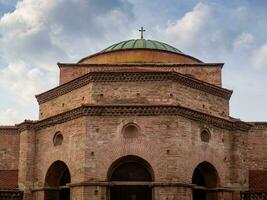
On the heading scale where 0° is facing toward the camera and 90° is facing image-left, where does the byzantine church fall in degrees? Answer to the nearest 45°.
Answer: approximately 0°
